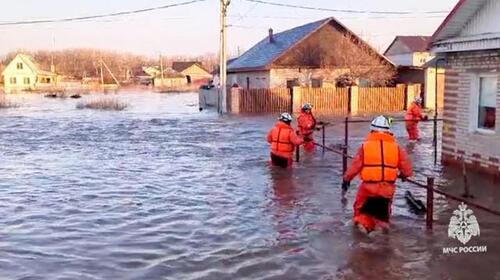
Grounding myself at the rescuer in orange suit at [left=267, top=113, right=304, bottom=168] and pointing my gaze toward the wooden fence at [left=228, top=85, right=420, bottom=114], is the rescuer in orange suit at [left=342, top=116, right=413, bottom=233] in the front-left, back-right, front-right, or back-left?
back-right

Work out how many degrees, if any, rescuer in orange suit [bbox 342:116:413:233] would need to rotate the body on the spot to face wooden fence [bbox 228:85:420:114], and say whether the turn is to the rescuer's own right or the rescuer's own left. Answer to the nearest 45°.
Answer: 0° — they already face it

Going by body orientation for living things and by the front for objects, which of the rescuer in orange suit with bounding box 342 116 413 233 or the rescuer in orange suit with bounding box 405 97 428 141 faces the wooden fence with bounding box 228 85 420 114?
the rescuer in orange suit with bounding box 342 116 413 233

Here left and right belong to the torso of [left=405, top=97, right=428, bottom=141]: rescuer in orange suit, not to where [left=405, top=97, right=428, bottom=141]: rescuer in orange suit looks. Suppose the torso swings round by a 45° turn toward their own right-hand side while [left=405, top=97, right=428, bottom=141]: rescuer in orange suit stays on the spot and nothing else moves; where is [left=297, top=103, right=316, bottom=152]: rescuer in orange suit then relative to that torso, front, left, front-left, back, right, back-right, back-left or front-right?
right

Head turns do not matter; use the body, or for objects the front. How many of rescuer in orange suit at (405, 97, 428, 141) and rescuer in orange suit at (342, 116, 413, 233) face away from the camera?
1

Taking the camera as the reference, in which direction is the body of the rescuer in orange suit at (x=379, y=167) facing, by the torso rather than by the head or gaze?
away from the camera
